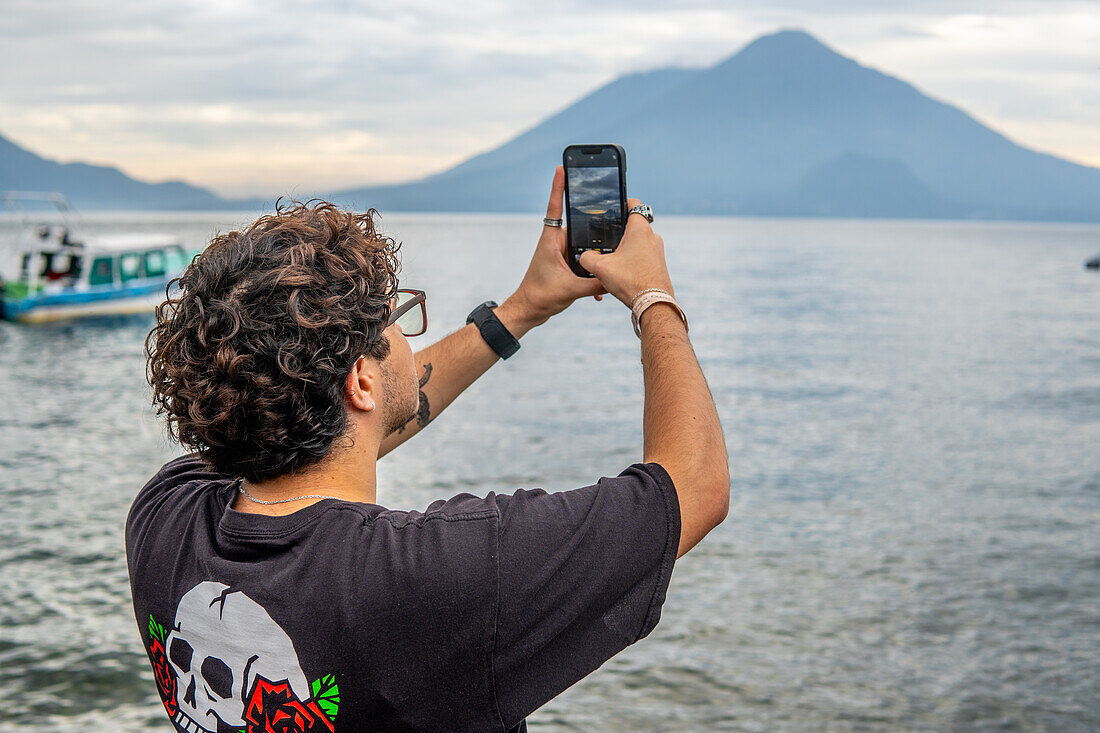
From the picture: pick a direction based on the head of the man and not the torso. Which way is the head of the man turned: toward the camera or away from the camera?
away from the camera

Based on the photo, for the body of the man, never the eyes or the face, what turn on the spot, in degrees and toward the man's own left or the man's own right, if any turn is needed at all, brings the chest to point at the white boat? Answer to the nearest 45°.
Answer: approximately 45° to the man's own left

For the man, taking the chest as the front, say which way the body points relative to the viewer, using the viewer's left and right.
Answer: facing away from the viewer and to the right of the viewer
